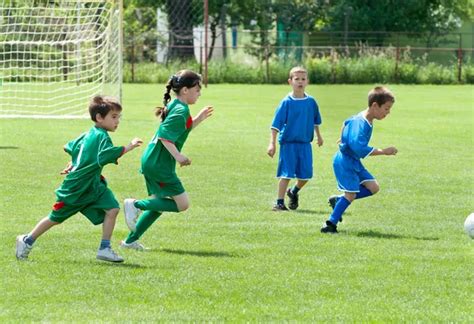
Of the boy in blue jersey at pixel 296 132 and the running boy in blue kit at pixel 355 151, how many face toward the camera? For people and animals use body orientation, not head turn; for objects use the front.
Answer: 1

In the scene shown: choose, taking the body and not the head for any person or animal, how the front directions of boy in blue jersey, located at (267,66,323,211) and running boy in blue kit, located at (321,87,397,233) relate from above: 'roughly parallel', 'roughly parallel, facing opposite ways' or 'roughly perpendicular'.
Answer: roughly perpendicular

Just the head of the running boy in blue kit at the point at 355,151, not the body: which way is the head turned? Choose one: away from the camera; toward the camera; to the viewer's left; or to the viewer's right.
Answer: to the viewer's right

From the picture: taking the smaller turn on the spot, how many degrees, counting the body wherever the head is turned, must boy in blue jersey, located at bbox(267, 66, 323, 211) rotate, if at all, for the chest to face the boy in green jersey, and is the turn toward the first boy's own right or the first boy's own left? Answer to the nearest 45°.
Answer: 0° — they already face them
